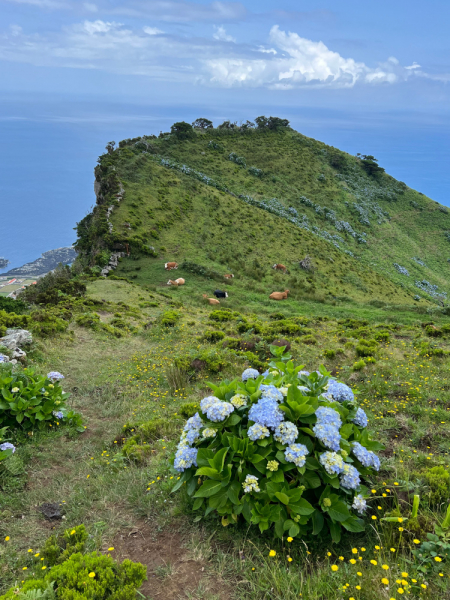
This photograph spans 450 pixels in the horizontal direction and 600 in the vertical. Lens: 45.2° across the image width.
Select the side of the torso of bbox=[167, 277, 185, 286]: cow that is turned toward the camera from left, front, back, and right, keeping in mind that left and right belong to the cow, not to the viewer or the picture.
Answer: left

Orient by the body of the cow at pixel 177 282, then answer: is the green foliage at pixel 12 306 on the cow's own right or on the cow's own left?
on the cow's own left

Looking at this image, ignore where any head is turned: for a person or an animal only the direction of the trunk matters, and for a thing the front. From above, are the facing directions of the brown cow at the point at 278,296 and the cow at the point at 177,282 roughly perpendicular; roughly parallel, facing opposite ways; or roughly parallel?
roughly parallel, facing opposite ways

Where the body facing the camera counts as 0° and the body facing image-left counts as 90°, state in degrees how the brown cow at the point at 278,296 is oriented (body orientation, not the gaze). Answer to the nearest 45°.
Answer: approximately 270°

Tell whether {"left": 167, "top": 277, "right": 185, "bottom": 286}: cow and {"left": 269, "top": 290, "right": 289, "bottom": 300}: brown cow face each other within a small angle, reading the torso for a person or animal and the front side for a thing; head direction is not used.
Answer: no

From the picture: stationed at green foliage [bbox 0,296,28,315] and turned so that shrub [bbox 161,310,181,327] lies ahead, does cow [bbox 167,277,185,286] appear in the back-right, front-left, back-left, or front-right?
front-left

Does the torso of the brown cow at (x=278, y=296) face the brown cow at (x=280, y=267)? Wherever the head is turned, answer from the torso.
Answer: no

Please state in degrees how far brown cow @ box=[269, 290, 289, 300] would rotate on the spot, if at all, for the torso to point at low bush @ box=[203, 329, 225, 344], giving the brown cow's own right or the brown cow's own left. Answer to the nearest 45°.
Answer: approximately 90° to the brown cow's own right

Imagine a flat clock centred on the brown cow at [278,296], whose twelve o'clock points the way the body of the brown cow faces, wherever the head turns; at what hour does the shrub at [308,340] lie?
The shrub is roughly at 3 o'clock from the brown cow.

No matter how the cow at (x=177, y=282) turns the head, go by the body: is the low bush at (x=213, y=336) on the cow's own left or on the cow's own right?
on the cow's own left

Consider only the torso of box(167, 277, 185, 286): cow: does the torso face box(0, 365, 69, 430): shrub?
no

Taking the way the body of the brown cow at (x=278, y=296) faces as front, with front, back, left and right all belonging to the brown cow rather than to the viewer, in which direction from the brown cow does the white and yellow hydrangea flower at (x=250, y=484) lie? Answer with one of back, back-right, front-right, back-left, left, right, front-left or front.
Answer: right

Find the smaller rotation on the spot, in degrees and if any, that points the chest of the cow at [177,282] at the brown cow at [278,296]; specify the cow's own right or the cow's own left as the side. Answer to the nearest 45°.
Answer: approximately 180°

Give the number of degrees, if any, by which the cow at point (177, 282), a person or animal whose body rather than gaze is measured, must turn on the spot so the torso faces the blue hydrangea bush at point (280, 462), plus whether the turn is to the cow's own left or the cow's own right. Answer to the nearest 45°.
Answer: approximately 90° to the cow's own left
